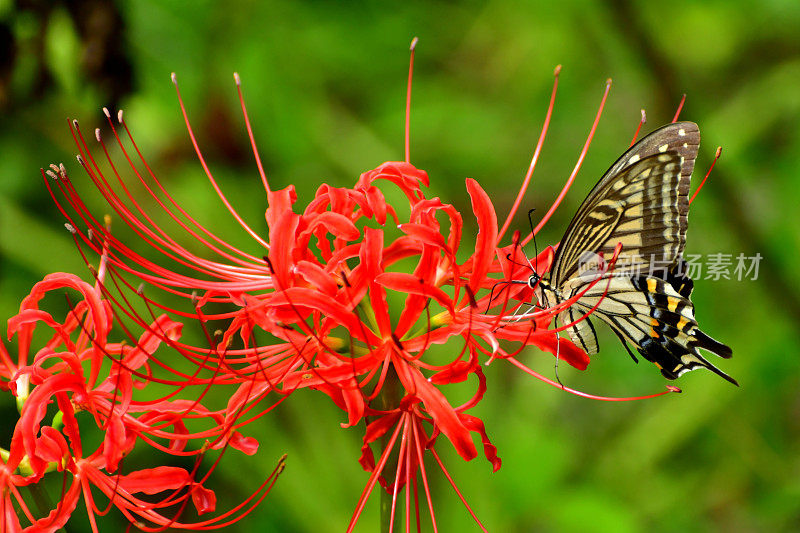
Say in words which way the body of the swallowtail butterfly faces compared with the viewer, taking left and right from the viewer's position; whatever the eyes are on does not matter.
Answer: facing to the left of the viewer
